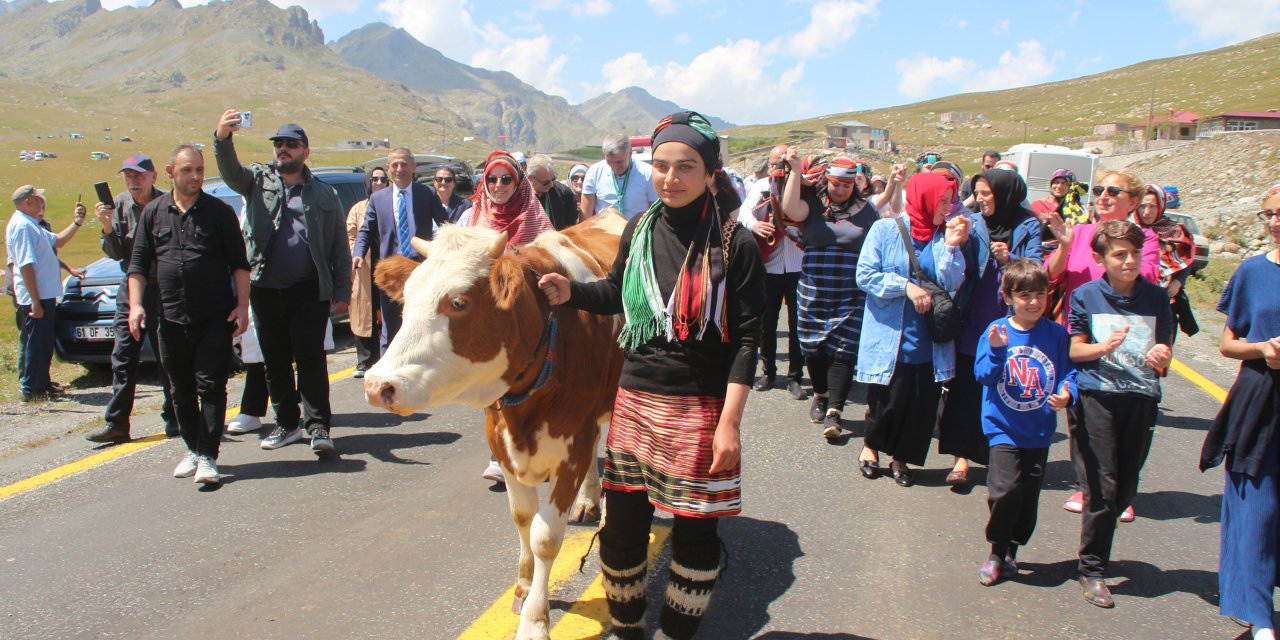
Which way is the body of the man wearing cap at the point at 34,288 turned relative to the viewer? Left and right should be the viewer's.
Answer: facing to the right of the viewer

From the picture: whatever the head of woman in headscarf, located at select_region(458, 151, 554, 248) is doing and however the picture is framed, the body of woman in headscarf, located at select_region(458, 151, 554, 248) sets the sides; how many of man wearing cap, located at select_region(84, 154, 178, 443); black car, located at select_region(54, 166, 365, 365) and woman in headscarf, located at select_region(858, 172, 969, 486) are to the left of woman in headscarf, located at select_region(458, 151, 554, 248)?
1

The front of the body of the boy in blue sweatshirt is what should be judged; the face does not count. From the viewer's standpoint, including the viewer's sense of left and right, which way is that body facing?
facing the viewer

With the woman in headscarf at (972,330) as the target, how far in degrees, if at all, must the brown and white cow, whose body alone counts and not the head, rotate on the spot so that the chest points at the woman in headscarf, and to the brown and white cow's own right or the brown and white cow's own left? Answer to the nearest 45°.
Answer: approximately 180°

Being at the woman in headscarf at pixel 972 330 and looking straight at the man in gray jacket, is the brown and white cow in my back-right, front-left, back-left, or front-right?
front-left

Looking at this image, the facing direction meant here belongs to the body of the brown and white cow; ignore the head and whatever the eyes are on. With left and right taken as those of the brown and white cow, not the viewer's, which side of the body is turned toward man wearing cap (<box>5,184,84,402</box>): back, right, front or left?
right

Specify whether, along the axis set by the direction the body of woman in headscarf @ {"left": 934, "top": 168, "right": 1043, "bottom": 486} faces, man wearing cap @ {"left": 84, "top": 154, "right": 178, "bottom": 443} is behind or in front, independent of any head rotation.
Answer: in front

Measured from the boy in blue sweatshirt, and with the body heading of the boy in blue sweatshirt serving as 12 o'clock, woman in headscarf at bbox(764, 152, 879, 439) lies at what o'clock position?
The woman in headscarf is roughly at 5 o'clock from the boy in blue sweatshirt.

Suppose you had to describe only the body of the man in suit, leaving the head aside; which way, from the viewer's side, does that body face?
toward the camera

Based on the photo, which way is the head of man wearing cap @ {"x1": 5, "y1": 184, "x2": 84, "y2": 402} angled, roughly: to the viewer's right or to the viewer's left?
to the viewer's right

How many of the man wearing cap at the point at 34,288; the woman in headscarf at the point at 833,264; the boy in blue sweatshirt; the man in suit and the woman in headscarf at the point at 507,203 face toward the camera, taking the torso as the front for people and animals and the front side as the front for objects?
4

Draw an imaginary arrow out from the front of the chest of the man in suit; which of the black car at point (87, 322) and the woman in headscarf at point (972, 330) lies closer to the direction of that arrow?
the woman in headscarf

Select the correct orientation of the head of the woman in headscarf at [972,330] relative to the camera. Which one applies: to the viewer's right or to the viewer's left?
to the viewer's left
